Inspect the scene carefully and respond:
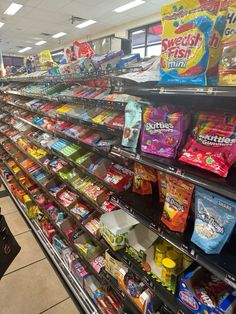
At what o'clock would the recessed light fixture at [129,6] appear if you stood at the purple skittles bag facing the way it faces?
The recessed light fixture is roughly at 4 o'clock from the purple skittles bag.

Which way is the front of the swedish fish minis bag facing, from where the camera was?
facing the viewer

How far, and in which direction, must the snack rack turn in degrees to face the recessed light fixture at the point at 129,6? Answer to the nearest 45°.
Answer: approximately 135° to its right

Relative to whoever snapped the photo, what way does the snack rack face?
facing the viewer and to the left of the viewer

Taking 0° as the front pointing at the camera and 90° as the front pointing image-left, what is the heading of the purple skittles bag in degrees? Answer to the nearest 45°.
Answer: approximately 45°

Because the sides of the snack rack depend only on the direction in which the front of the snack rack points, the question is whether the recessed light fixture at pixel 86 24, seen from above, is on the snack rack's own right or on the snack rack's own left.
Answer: on the snack rack's own right
